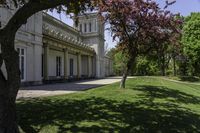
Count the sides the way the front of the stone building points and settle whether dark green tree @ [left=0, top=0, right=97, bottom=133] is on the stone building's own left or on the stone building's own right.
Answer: on the stone building's own right

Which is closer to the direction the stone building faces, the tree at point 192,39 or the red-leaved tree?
the red-leaved tree

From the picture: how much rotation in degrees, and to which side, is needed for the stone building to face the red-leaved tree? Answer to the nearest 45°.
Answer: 0° — it already faces it

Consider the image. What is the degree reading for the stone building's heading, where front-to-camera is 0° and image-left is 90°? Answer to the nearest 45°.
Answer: approximately 315°

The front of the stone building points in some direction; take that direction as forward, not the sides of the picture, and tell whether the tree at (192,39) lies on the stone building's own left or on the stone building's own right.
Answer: on the stone building's own left
